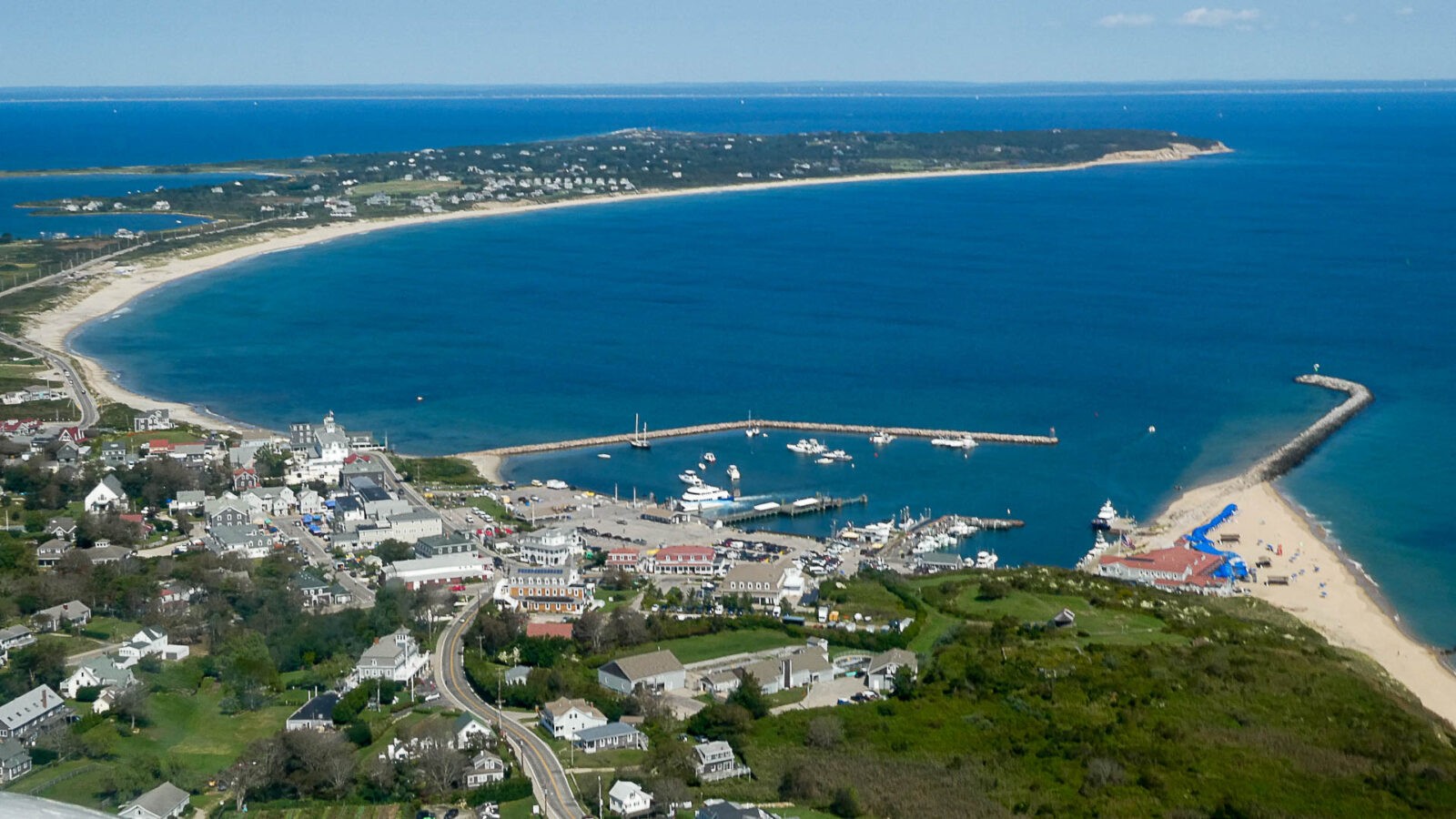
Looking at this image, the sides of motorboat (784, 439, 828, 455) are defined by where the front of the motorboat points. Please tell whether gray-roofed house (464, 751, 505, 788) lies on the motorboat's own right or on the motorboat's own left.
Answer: on the motorboat's own left

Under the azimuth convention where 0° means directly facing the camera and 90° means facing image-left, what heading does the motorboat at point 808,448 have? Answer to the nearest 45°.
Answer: approximately 90°

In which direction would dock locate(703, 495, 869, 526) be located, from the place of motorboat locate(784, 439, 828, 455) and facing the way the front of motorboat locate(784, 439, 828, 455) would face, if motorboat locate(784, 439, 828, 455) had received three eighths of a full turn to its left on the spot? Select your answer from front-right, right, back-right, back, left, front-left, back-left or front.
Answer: front-right

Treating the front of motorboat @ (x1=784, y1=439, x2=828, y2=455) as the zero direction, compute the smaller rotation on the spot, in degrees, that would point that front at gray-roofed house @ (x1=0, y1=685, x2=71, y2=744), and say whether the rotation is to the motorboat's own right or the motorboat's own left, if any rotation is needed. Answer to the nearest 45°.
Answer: approximately 45° to the motorboat's own left

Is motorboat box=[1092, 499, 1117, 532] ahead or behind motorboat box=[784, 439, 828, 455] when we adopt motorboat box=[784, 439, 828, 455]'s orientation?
behind

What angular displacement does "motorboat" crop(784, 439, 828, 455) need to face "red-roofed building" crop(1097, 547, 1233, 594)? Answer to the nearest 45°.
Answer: approximately 135° to its left

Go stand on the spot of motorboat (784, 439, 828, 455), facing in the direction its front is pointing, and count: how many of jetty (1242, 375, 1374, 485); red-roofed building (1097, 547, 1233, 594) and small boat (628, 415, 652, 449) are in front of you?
1

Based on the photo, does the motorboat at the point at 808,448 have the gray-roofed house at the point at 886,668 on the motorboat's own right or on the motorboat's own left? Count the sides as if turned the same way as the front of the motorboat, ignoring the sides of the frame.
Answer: on the motorboat's own left

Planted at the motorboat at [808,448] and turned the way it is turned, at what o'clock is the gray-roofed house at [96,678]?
The gray-roofed house is roughly at 10 o'clock from the motorboat.

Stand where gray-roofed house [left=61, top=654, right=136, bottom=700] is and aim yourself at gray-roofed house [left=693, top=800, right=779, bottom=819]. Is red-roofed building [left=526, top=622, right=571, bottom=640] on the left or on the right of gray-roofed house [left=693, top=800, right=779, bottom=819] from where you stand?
left

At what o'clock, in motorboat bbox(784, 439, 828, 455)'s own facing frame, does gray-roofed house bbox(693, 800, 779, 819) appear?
The gray-roofed house is roughly at 9 o'clock from the motorboat.

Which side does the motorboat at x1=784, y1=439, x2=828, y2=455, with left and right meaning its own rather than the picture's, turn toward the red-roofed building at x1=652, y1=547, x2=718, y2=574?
left

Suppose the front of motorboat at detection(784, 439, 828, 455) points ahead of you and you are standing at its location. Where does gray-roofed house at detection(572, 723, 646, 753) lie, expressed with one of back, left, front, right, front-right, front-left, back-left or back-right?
left

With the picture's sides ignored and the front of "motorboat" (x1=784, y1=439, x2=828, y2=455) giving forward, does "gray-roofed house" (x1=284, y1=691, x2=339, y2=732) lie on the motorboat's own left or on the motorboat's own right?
on the motorboat's own left

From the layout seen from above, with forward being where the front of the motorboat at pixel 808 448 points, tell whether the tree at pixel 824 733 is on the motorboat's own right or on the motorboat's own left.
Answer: on the motorboat's own left

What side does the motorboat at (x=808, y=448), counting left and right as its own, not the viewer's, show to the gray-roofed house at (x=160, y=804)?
left

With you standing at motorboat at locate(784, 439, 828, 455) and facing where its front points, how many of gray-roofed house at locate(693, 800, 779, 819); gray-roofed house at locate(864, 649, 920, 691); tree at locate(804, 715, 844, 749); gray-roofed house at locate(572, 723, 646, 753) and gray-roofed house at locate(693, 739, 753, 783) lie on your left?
5

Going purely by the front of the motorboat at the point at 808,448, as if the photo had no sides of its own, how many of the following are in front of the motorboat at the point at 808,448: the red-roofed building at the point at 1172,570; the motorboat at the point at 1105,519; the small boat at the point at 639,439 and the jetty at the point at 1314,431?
1
